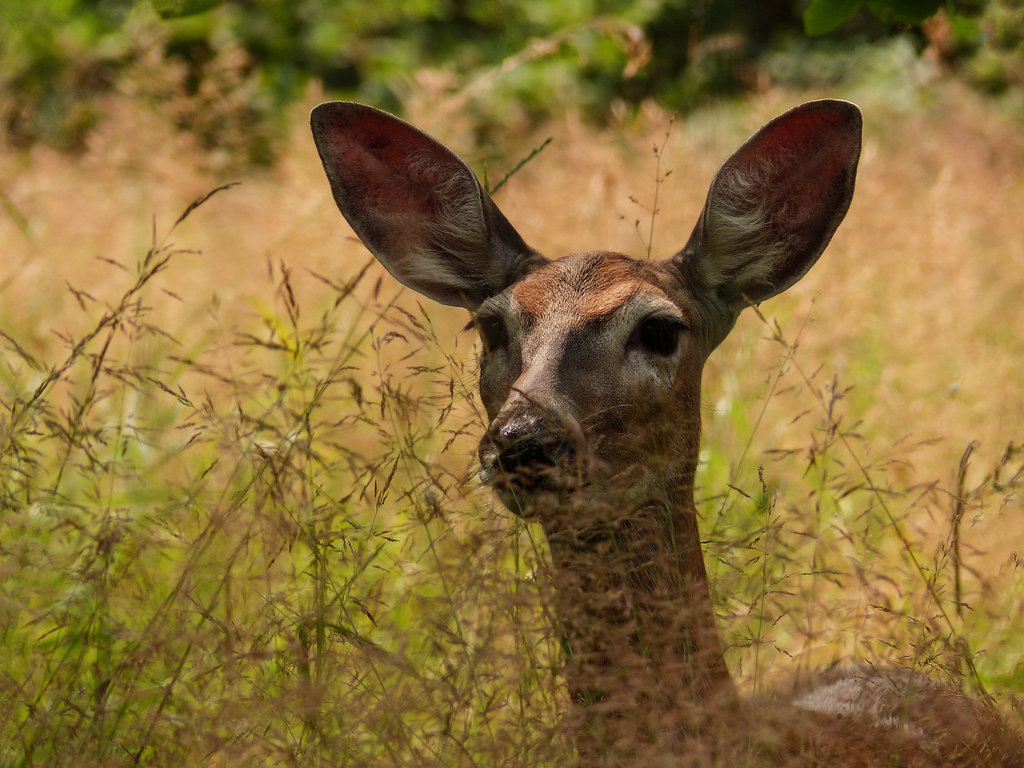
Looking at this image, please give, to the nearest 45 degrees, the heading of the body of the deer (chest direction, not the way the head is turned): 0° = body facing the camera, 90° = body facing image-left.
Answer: approximately 45°
